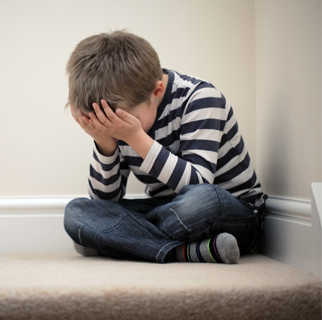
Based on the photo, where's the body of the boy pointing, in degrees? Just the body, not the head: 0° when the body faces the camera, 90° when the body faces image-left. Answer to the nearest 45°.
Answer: approximately 45°
